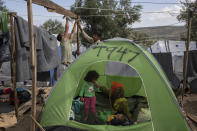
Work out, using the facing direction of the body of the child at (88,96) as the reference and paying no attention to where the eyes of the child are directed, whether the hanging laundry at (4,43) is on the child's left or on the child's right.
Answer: on the child's right

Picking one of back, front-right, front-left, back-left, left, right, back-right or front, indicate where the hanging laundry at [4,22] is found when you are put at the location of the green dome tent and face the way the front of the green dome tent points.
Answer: right

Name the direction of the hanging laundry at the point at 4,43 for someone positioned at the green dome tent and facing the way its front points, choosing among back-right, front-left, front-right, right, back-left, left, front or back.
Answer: right

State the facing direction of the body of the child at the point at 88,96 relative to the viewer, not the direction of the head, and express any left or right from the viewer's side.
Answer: facing the viewer and to the right of the viewer

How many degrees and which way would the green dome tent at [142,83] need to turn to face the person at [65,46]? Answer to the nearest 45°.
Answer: approximately 135° to its right

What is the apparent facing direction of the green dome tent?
toward the camera
